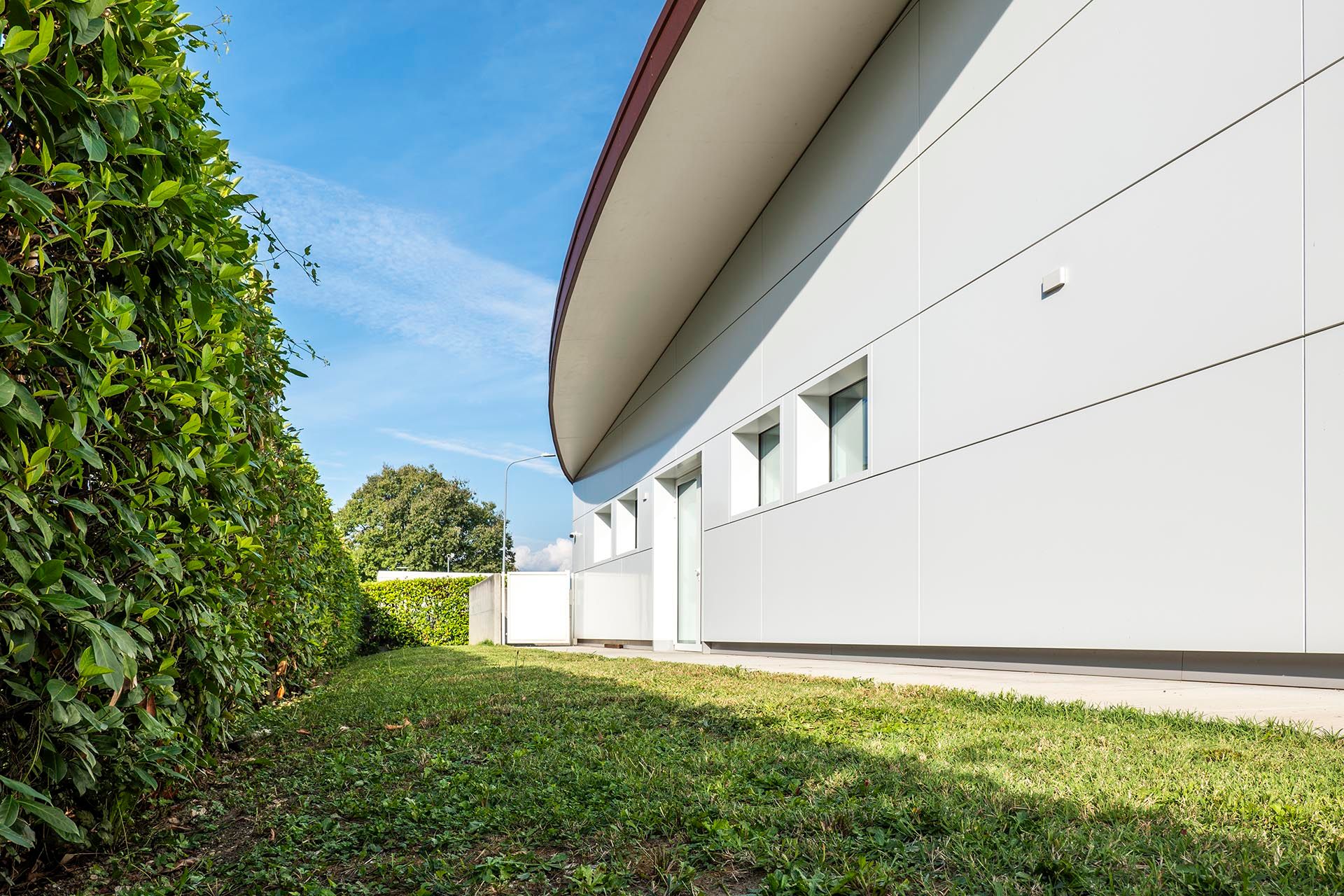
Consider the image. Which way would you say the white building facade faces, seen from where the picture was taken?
facing the viewer and to the left of the viewer

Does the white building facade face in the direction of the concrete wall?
no

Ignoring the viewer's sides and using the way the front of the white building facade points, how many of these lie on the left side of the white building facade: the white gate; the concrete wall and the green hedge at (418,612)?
0

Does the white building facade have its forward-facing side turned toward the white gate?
no

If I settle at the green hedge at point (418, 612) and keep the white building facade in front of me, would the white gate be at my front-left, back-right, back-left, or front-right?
front-left

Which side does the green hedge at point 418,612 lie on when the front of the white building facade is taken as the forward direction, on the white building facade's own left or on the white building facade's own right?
on the white building facade's own right
